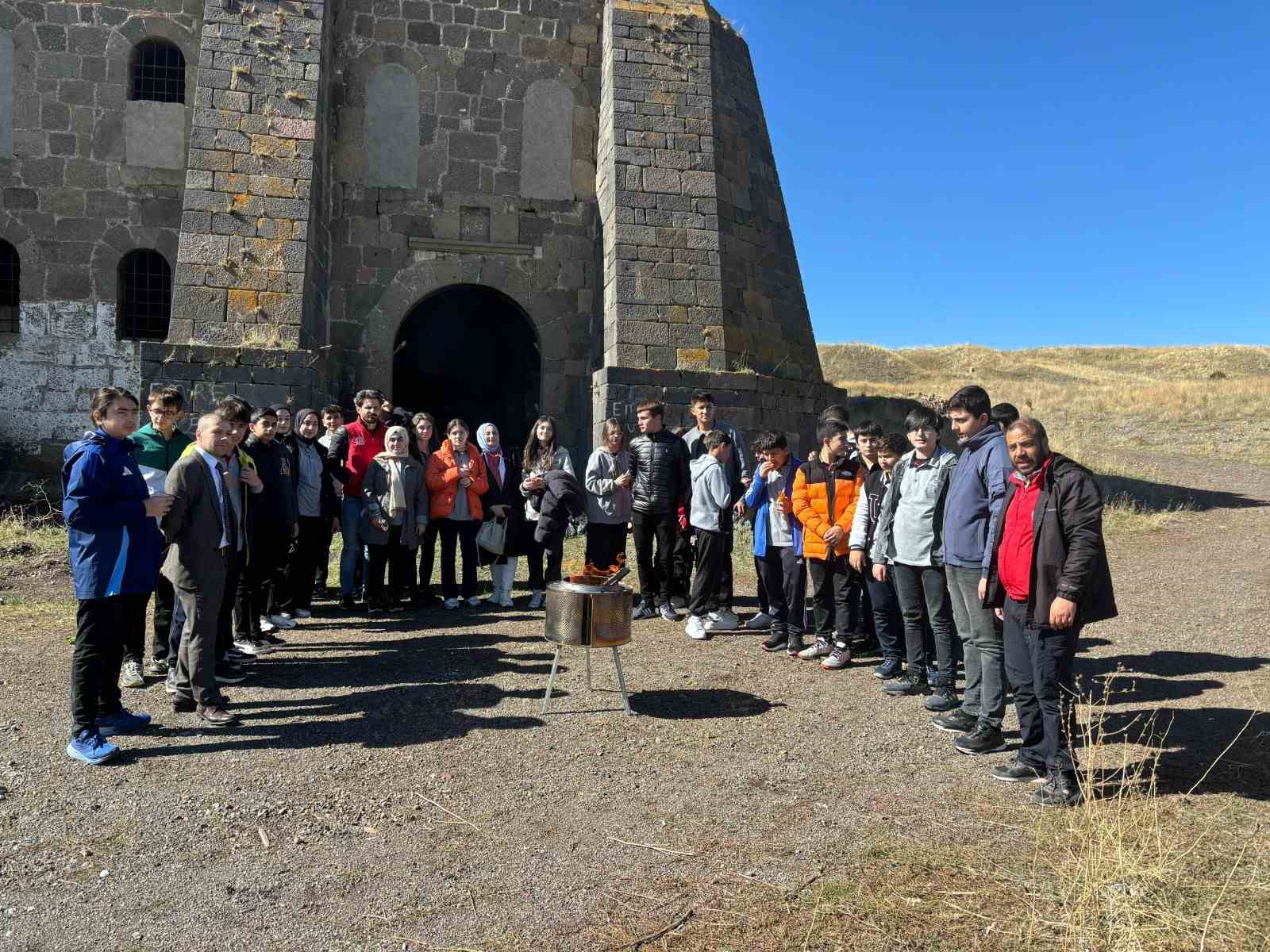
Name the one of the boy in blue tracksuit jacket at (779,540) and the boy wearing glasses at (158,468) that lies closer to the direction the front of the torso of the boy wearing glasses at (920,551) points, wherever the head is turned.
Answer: the boy wearing glasses

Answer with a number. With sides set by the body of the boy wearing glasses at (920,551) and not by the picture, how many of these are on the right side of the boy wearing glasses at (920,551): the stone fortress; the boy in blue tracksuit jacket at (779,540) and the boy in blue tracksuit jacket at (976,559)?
2

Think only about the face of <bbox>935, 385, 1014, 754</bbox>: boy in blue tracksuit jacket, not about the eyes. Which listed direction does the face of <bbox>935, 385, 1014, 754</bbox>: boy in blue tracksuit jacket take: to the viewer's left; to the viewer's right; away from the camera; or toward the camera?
to the viewer's left

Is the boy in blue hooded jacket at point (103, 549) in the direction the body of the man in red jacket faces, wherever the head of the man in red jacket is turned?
no

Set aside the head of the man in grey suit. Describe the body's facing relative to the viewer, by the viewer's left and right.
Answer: facing the viewer and to the right of the viewer

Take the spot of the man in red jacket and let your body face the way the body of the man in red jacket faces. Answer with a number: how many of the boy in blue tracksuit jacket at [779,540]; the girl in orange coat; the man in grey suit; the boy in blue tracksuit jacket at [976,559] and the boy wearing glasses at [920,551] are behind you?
0

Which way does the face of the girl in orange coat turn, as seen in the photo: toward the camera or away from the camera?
toward the camera

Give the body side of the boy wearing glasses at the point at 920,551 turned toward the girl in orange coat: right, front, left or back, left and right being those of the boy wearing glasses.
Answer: right

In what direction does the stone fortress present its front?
toward the camera

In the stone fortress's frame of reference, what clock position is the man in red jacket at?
The man in red jacket is roughly at 12 o'clock from the stone fortress.

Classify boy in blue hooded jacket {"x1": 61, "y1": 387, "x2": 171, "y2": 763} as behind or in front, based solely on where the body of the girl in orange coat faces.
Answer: in front

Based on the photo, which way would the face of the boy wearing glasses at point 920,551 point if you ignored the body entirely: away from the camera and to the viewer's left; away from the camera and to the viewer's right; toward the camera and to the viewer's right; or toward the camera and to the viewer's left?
toward the camera and to the viewer's left

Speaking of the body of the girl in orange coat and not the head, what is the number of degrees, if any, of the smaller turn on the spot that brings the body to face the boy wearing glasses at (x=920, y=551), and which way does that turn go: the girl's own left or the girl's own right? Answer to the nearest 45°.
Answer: approximately 45° to the girl's own left

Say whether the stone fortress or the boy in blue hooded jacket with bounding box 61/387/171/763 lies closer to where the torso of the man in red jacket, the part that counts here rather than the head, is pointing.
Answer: the boy in blue hooded jacket
